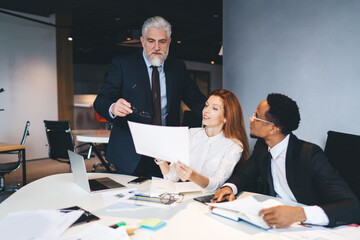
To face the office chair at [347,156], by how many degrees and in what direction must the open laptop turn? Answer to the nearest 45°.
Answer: approximately 45° to its right

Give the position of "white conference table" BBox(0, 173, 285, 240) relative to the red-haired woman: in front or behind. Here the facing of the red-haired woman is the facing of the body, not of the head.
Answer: in front

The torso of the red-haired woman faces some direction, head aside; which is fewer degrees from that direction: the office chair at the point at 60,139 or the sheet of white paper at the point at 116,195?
the sheet of white paper

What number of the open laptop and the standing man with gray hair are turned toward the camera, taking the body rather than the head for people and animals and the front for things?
1

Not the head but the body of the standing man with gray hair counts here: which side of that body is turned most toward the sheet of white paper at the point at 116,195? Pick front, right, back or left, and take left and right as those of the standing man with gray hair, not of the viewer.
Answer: front

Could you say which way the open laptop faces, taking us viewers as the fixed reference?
facing away from the viewer and to the right of the viewer

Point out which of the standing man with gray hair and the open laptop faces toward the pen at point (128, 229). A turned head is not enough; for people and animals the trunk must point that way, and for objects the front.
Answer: the standing man with gray hair

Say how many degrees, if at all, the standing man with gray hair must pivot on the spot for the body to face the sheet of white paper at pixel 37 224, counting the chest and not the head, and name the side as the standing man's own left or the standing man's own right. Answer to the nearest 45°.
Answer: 0° — they already face it

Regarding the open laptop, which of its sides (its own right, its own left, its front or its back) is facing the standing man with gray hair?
front

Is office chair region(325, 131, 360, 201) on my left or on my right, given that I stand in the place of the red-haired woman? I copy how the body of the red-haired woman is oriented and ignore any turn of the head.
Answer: on my left

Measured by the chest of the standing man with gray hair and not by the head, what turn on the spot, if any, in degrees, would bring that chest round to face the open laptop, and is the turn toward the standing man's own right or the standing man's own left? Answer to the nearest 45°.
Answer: approximately 45° to the standing man's own right

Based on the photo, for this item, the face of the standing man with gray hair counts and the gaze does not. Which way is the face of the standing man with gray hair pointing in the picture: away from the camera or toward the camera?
toward the camera

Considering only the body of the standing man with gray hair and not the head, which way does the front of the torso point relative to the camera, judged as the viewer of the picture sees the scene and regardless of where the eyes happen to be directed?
toward the camera
